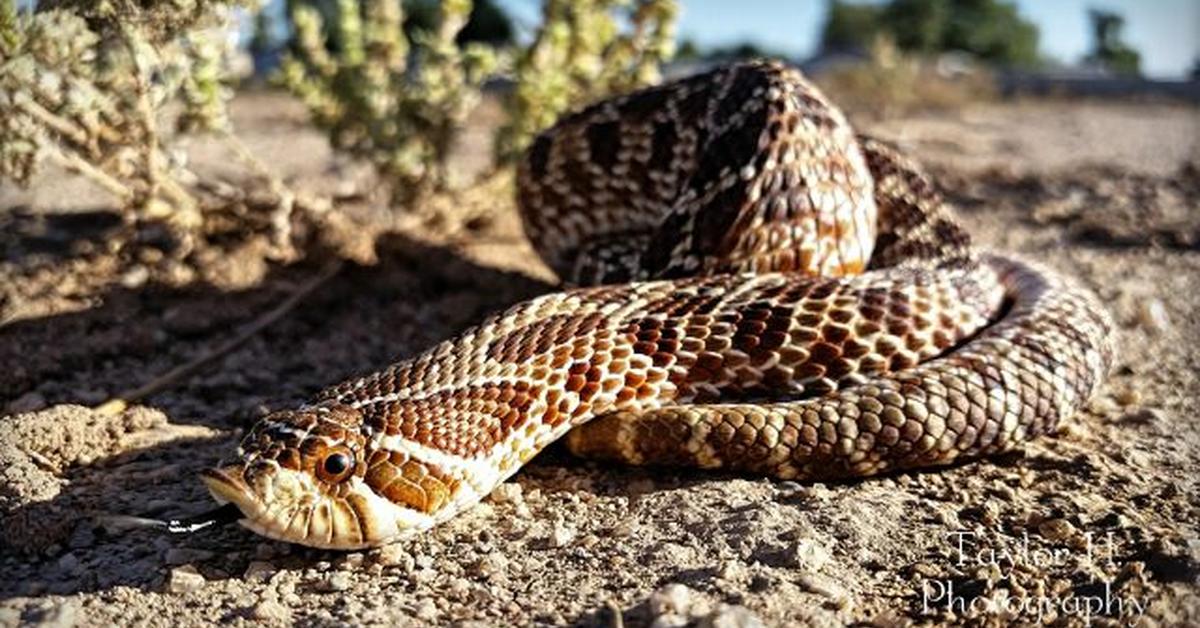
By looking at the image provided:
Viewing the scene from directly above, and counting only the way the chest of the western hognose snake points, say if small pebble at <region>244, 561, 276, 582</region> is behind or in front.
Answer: in front

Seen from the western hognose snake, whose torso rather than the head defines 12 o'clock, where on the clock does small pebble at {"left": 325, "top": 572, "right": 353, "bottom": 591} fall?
The small pebble is roughly at 12 o'clock from the western hognose snake.

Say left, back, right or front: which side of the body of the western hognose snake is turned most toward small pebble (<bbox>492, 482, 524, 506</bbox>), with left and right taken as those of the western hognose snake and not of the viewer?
front

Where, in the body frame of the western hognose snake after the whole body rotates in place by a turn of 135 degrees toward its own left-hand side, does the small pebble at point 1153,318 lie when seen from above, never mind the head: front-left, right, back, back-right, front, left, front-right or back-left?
front-left

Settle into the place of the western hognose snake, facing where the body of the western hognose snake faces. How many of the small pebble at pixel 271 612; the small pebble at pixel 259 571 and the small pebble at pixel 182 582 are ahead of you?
3

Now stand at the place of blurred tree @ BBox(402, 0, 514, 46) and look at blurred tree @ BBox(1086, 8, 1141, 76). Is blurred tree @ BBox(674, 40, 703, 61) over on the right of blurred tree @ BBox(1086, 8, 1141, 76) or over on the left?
left

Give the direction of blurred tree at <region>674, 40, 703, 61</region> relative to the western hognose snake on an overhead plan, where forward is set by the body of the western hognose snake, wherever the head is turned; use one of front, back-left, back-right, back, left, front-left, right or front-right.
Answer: back-right

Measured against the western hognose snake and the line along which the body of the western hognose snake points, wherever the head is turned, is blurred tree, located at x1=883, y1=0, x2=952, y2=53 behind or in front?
behind

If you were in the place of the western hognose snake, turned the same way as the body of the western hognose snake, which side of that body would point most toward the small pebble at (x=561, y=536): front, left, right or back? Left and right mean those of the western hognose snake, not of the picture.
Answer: front

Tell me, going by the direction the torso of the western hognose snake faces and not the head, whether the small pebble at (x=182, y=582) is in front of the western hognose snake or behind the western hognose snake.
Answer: in front

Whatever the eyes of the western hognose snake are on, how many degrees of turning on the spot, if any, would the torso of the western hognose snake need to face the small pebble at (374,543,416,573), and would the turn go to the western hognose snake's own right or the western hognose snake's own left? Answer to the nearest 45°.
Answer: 0° — it already faces it

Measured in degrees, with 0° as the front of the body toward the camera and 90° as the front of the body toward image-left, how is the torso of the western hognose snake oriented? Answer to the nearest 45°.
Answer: approximately 45°
